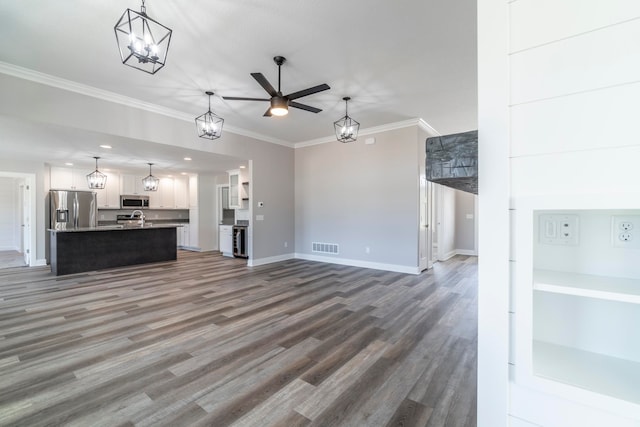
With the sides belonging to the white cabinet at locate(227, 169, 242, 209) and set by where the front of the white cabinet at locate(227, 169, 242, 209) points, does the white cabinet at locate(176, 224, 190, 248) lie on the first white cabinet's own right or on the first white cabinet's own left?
on the first white cabinet's own right

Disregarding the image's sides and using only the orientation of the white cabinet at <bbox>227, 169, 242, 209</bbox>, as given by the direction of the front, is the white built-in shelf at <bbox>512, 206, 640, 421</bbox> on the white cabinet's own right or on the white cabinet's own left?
on the white cabinet's own left

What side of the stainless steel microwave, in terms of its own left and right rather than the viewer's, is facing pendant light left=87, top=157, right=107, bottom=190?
front

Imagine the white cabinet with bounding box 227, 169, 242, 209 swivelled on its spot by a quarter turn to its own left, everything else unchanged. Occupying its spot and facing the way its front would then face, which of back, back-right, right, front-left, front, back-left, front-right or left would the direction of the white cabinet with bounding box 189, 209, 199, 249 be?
back

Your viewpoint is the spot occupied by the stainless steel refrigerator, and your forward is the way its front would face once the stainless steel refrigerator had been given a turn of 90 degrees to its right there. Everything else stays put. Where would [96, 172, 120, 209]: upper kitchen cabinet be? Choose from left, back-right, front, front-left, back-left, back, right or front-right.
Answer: back-right

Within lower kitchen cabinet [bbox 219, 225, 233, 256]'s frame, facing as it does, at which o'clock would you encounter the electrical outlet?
The electrical outlet is roughly at 10 o'clock from the lower kitchen cabinet.

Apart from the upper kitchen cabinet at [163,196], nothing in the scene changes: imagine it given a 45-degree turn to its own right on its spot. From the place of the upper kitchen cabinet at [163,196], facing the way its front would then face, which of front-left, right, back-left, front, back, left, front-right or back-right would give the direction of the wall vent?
left

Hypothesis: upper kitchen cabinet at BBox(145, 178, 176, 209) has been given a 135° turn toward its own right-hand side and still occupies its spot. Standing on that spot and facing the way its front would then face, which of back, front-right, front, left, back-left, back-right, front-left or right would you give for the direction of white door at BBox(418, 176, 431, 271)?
back

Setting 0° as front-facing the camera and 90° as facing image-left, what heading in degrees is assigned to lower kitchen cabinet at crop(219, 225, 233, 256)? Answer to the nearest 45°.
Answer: approximately 45°

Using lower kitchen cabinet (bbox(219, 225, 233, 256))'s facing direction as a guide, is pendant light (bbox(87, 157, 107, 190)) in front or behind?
in front

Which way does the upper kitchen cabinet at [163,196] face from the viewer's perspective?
toward the camera

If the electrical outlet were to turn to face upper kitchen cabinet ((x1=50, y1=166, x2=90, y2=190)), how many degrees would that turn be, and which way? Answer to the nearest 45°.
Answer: approximately 90° to its right

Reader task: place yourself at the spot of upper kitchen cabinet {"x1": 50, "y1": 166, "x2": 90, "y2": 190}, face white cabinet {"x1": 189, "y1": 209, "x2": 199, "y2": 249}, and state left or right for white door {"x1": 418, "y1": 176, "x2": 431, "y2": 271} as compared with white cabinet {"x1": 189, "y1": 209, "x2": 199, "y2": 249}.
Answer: right

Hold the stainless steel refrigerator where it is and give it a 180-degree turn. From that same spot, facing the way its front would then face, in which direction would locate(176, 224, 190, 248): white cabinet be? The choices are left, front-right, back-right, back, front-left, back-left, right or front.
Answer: right

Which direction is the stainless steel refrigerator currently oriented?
toward the camera

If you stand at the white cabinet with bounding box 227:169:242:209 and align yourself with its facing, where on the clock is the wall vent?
The wall vent is roughly at 9 o'clock from the white cabinet.

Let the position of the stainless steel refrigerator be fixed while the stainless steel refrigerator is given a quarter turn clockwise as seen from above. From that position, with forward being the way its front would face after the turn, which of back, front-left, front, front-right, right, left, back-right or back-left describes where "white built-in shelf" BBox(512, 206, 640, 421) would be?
left
